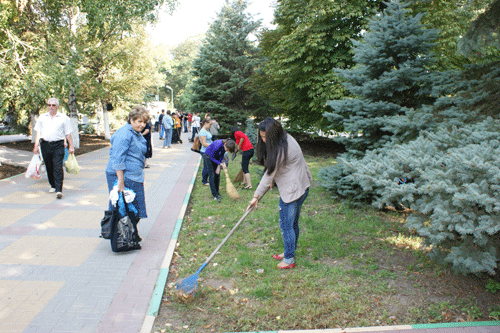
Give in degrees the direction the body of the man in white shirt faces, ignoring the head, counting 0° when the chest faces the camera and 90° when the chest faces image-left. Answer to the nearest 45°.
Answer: approximately 0°

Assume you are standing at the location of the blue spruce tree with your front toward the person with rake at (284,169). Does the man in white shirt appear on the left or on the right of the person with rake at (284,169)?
right

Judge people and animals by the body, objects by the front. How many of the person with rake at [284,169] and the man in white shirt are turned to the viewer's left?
1

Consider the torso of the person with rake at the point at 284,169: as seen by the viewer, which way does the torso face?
to the viewer's left

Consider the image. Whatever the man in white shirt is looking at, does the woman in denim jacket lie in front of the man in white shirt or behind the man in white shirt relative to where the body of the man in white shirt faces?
in front

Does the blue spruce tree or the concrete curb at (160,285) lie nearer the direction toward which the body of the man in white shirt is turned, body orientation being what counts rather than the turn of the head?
the concrete curb

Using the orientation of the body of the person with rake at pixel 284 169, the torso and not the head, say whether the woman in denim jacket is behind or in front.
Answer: in front

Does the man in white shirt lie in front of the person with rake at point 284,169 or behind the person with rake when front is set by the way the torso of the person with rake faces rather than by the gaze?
in front
